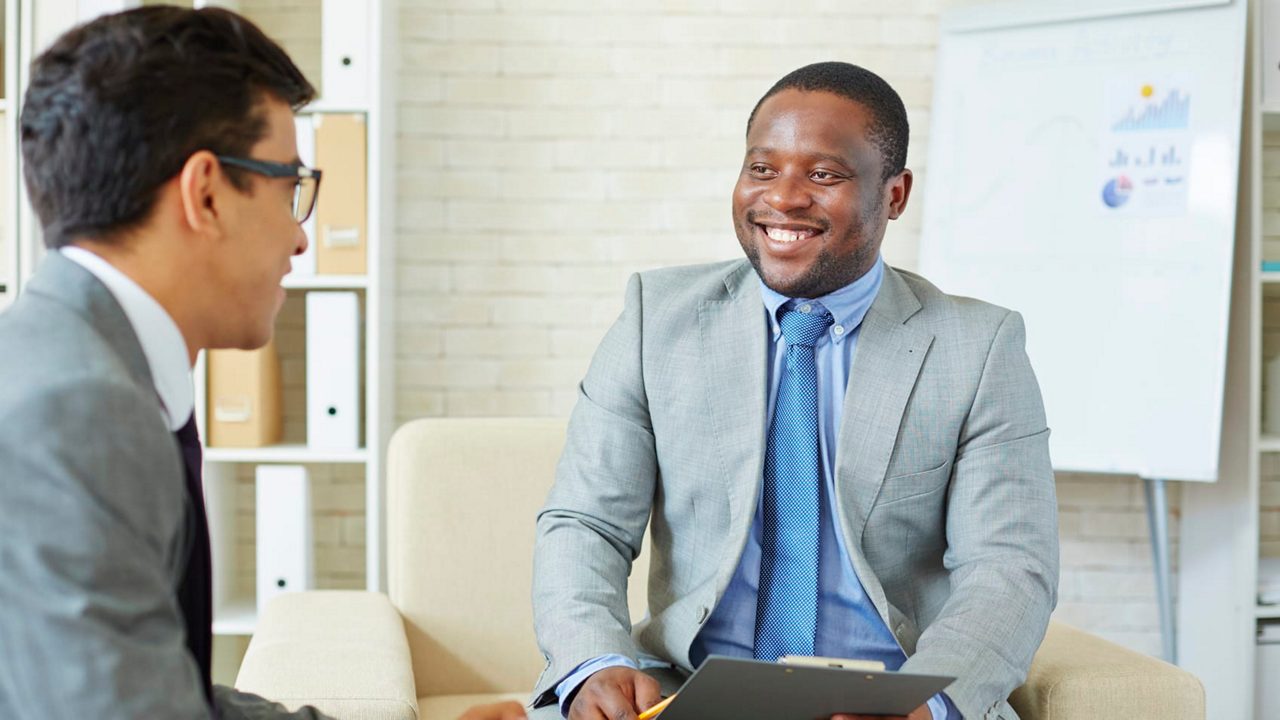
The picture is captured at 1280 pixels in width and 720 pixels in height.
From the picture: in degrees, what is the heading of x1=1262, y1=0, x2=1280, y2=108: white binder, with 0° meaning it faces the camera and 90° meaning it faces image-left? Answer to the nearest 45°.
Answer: approximately 0°

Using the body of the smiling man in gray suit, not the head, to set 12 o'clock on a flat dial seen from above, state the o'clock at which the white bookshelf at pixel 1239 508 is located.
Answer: The white bookshelf is roughly at 7 o'clock from the smiling man in gray suit.

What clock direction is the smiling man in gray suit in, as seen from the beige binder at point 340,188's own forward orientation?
The smiling man in gray suit is roughly at 11 o'clock from the beige binder.

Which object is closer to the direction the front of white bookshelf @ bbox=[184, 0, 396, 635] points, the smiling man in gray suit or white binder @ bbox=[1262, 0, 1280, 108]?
the smiling man in gray suit

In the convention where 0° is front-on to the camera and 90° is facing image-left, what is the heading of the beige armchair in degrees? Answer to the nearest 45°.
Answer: approximately 0°

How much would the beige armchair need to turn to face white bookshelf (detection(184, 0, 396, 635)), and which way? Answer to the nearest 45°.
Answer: approximately 135° to its right

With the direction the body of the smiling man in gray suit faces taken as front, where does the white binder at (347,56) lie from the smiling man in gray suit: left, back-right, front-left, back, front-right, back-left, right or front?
back-right

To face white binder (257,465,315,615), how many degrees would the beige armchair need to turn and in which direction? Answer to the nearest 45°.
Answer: approximately 135° to its right

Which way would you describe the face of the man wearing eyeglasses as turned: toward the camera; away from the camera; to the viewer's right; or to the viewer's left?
to the viewer's right

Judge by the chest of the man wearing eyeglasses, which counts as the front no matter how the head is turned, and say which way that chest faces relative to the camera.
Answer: to the viewer's right
